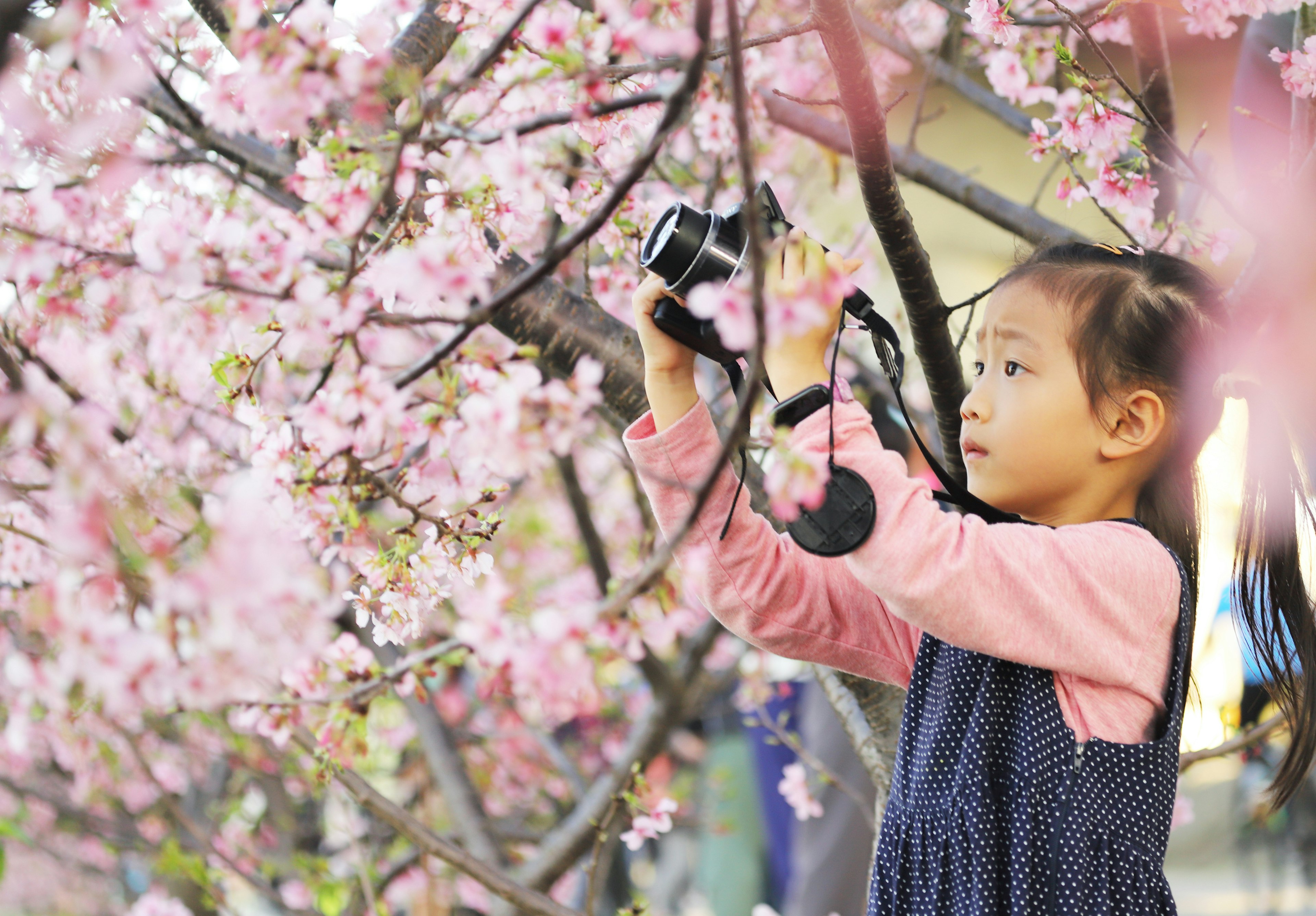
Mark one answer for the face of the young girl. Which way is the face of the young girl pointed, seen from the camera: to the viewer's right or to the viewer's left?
to the viewer's left

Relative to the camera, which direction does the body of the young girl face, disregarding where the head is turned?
to the viewer's left
